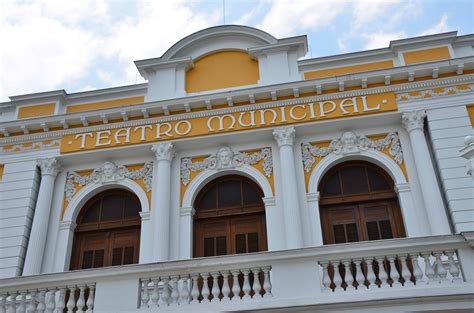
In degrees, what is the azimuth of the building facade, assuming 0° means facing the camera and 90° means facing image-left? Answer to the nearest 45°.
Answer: approximately 0°
